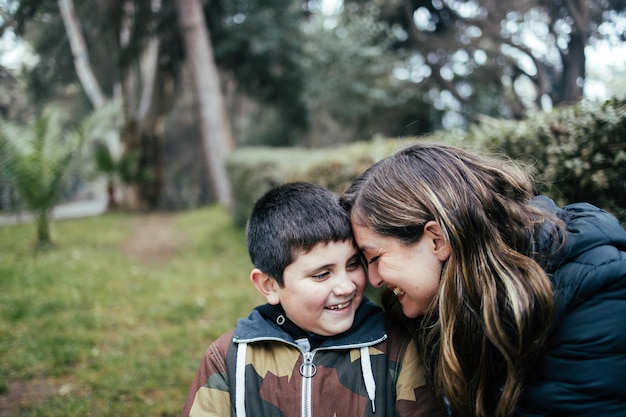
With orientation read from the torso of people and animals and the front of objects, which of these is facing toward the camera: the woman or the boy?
the boy

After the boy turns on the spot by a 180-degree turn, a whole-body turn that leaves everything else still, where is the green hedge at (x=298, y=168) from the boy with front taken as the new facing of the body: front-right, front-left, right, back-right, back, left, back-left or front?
front

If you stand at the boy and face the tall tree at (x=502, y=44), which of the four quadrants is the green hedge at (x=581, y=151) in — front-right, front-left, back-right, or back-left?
front-right

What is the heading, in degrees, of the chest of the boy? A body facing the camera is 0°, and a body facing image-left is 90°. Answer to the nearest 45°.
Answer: approximately 0°

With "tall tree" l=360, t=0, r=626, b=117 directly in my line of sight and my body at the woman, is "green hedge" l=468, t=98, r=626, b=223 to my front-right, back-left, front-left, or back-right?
front-right

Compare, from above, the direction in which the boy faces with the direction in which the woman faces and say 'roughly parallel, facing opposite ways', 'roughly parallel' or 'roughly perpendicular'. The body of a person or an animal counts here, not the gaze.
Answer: roughly perpendicular

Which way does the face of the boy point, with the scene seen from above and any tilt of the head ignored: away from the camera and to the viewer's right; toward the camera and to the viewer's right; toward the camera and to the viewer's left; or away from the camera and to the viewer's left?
toward the camera and to the viewer's right

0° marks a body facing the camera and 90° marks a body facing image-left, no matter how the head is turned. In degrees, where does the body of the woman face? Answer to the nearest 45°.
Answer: approximately 90°

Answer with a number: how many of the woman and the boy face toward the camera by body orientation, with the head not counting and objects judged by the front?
1

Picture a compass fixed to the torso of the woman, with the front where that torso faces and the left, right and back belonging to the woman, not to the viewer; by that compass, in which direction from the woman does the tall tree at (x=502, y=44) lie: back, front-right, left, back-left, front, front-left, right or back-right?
right
